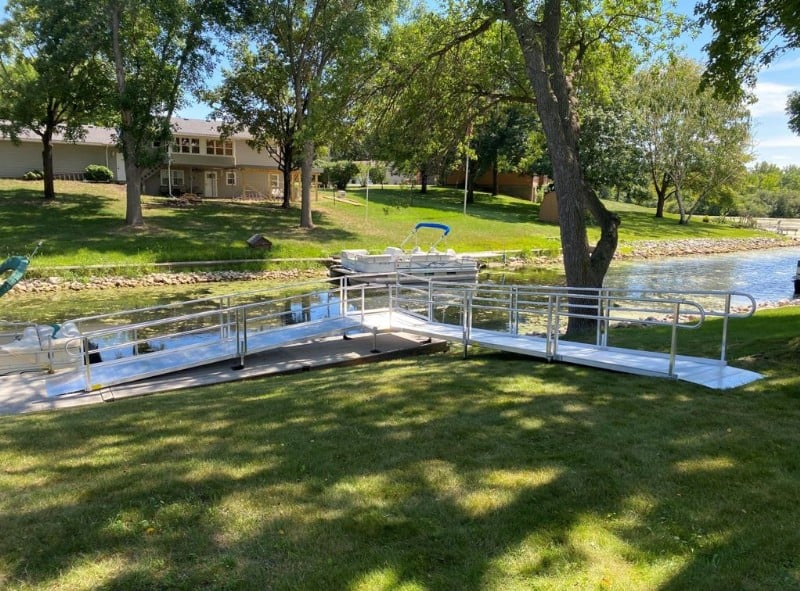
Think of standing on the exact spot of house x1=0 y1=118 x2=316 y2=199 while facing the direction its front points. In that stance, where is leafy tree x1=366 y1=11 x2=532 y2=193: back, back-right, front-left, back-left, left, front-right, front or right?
left

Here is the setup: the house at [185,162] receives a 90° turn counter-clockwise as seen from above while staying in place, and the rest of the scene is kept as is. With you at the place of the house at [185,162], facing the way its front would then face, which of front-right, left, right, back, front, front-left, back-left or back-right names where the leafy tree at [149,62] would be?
right

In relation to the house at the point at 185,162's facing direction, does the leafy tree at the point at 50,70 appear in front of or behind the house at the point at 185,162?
in front

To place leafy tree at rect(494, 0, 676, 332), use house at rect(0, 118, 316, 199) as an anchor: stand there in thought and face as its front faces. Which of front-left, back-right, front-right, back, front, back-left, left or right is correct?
front

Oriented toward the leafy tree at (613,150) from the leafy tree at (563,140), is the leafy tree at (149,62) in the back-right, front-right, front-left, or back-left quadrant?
front-left

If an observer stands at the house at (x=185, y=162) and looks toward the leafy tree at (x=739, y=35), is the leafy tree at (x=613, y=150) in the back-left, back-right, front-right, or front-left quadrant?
front-left

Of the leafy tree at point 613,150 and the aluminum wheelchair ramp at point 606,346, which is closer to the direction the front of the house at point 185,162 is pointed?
the aluminum wheelchair ramp

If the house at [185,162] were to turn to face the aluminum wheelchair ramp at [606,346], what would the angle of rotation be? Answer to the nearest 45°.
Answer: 0° — it already faces it

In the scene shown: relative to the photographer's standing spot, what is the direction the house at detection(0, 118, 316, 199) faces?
facing the viewer

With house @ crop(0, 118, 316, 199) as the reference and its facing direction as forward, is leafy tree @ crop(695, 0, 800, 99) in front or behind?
in front

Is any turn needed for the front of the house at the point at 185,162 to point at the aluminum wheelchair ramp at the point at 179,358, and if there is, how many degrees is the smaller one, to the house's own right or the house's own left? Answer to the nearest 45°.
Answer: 0° — it already faces it
